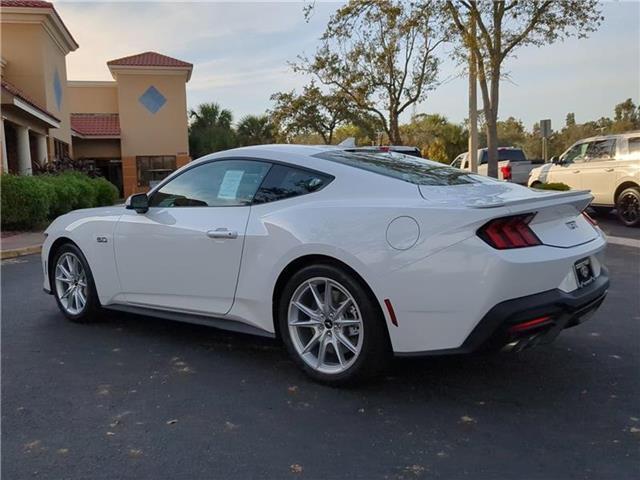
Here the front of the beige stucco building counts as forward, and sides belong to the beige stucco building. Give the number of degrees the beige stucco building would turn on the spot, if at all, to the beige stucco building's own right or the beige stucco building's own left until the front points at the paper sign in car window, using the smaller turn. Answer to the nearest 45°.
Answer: approximately 45° to the beige stucco building's own right

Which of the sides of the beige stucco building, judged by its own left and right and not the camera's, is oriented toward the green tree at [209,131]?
left

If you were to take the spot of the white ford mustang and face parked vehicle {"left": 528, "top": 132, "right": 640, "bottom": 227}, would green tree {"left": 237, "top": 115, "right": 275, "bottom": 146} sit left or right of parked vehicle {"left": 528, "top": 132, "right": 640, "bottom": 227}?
left

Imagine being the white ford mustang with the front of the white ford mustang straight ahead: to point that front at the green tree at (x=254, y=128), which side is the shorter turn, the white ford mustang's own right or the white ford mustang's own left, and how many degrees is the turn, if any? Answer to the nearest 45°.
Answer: approximately 45° to the white ford mustang's own right

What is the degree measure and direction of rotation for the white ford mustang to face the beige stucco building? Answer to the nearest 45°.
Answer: approximately 45° to its right

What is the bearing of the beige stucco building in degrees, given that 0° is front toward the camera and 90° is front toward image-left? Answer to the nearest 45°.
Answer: approximately 315°

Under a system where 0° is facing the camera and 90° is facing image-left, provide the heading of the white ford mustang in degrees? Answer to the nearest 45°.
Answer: approximately 135°

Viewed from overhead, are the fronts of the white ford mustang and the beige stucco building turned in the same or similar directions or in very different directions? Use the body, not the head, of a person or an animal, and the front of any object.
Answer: very different directions

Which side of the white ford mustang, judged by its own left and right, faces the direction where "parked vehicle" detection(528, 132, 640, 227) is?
right
